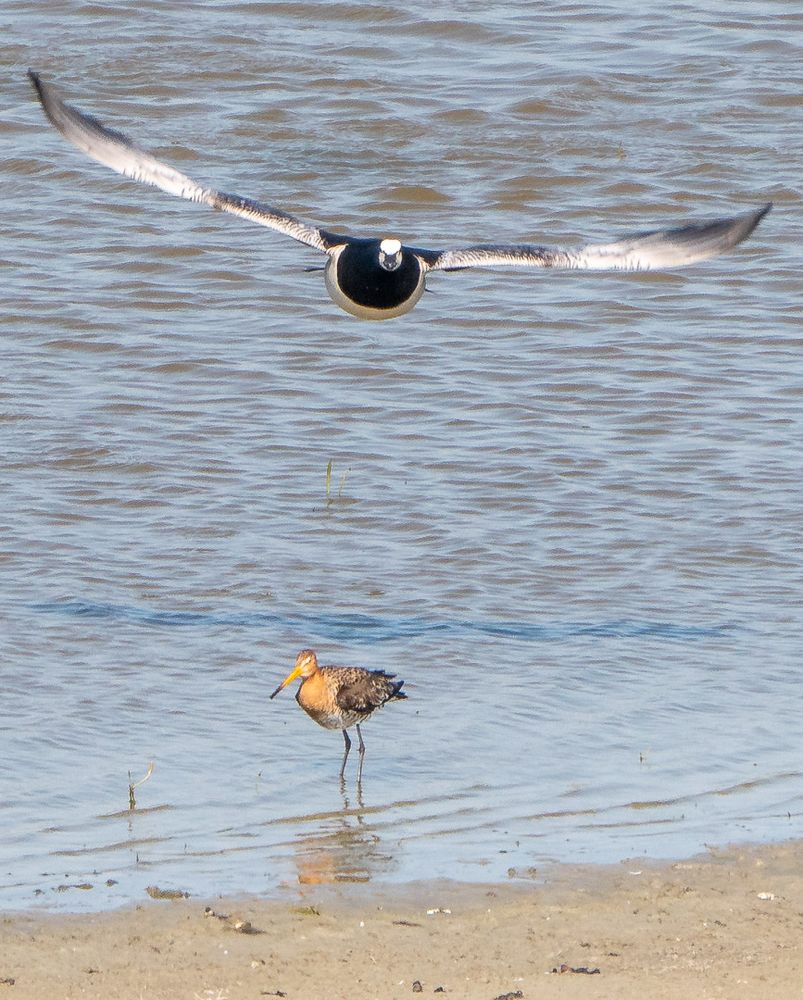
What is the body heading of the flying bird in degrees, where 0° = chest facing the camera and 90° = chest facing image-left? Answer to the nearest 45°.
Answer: approximately 0°
